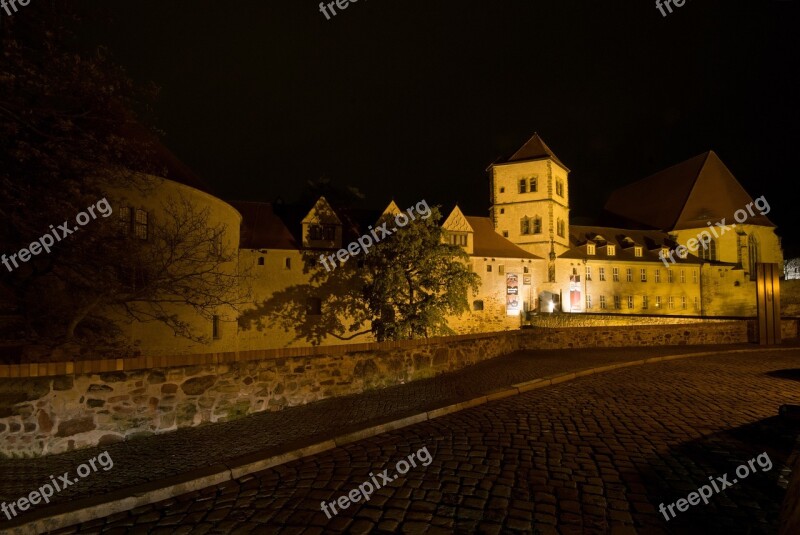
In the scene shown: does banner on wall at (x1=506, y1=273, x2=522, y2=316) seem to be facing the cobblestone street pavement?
yes

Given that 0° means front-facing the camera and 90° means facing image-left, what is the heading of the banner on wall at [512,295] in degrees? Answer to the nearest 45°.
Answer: approximately 0°

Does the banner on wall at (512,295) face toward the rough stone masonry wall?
yes
